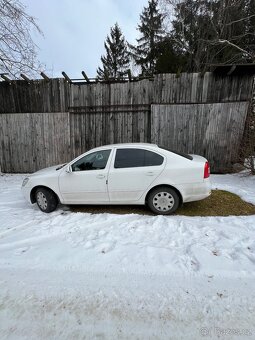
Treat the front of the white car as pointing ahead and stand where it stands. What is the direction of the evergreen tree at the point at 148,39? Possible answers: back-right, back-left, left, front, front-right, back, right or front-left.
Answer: right

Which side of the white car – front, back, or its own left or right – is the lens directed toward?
left

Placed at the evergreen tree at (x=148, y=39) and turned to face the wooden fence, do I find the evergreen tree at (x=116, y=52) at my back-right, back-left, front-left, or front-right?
back-right

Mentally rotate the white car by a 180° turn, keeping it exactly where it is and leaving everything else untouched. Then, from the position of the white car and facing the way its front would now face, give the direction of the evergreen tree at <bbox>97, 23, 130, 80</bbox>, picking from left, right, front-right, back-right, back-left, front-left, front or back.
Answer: left

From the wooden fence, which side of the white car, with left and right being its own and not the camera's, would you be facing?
right
